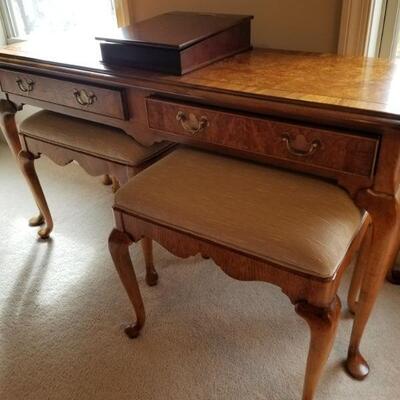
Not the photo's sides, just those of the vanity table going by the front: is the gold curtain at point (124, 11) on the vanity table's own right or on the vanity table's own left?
on the vanity table's own right

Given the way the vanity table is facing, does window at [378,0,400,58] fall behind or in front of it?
behind

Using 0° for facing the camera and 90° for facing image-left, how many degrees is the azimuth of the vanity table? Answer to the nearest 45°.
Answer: approximately 45°

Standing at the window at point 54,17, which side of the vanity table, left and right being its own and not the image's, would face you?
right
